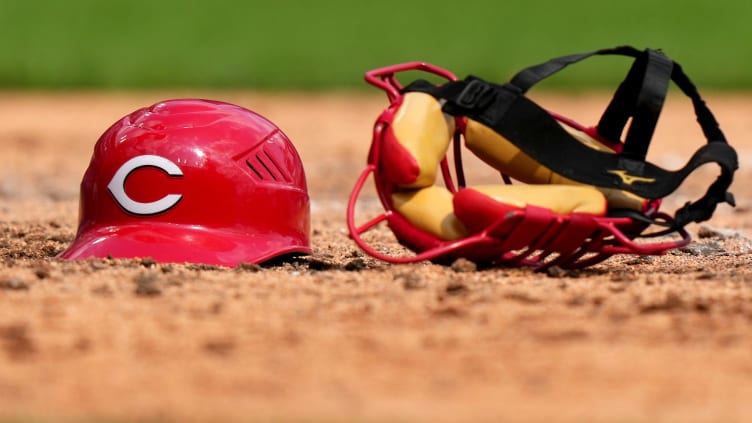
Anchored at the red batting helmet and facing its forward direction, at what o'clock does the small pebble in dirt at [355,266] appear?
The small pebble in dirt is roughly at 8 o'clock from the red batting helmet.

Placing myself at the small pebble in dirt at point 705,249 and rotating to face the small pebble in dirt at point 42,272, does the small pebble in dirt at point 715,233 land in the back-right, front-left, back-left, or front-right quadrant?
back-right

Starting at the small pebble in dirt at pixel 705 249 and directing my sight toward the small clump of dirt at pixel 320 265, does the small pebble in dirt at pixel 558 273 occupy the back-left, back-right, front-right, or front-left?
front-left

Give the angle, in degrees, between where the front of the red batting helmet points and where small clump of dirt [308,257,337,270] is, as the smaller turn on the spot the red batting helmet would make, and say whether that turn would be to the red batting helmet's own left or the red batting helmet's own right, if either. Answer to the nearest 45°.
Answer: approximately 135° to the red batting helmet's own left

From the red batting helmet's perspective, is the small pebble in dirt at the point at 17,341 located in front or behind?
in front

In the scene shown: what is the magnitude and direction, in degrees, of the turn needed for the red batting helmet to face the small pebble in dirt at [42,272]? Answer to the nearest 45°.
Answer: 0° — it already faces it

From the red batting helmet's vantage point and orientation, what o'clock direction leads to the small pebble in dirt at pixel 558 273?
The small pebble in dirt is roughly at 8 o'clock from the red batting helmet.

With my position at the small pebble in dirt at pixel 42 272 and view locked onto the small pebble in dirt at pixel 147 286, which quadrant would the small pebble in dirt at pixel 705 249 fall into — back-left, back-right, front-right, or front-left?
front-left

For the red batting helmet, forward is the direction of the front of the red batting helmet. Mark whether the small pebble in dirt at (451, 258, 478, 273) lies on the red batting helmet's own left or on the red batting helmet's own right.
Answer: on the red batting helmet's own left

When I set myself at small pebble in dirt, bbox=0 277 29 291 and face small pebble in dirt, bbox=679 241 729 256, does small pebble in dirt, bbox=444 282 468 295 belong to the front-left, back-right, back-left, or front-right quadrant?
front-right

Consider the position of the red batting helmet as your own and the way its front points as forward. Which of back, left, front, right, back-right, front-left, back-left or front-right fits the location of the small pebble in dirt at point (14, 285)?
front

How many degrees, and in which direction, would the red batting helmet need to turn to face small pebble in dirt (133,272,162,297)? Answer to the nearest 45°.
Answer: approximately 45° to its left

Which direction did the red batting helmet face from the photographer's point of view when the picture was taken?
facing the viewer and to the left of the viewer

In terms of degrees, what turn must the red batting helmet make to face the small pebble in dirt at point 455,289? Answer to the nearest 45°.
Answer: approximately 90° to its left
